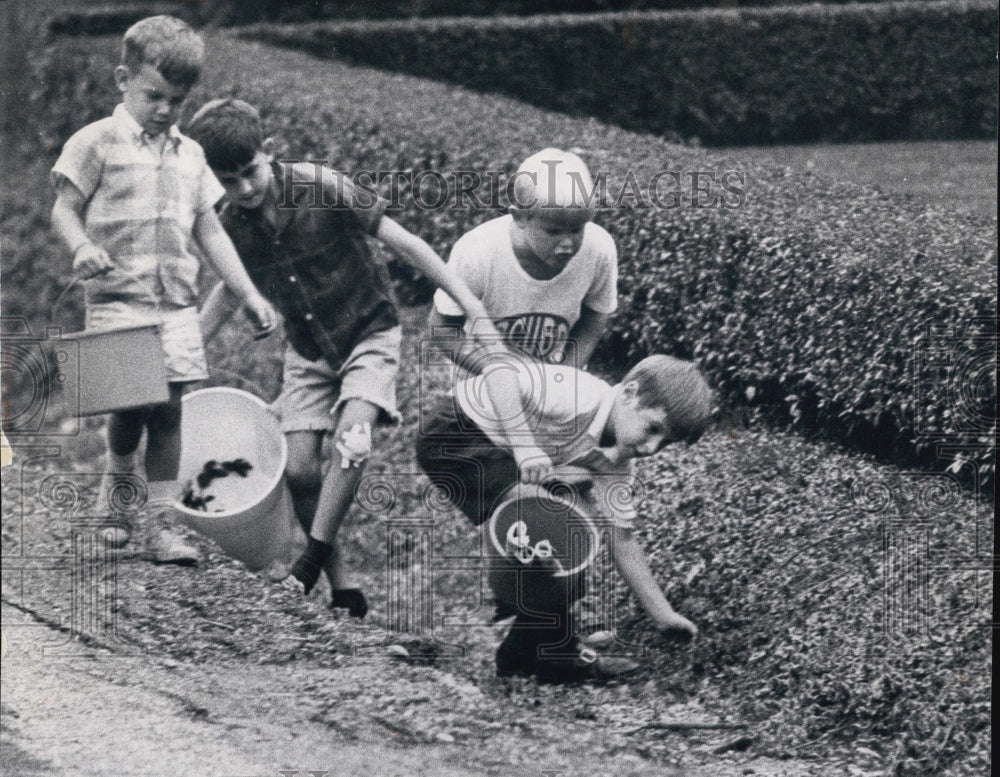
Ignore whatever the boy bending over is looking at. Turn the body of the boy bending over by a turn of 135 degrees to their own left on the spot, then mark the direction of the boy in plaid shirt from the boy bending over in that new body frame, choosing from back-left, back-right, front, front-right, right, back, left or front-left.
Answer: front-left

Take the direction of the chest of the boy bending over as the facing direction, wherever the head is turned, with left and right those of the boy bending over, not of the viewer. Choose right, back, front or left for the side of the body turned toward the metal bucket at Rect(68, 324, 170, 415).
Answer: back

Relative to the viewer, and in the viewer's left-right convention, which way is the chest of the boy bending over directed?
facing to the right of the viewer

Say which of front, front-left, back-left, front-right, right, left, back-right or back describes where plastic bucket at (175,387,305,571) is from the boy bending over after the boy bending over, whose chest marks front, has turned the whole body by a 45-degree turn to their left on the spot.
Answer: back-left

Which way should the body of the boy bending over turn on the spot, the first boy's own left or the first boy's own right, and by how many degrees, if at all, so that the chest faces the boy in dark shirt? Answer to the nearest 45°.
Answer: approximately 180°

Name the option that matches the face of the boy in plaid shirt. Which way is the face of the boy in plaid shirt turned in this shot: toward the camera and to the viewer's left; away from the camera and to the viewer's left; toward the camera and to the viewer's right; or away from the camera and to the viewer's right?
toward the camera and to the viewer's right

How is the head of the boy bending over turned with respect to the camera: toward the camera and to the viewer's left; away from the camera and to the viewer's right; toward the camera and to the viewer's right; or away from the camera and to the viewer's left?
toward the camera and to the viewer's right
